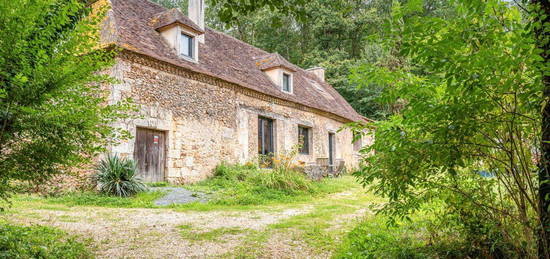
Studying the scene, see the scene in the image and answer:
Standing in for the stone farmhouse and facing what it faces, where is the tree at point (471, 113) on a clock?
The tree is roughly at 1 o'clock from the stone farmhouse.

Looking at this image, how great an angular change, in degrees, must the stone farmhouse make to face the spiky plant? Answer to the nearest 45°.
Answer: approximately 90° to its right

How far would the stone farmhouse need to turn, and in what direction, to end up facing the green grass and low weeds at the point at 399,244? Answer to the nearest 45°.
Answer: approximately 45° to its right

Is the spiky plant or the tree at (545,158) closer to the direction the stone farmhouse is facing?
the tree

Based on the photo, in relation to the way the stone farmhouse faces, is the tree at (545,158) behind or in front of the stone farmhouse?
in front

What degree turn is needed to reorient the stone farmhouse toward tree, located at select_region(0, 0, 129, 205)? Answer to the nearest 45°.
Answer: approximately 45° to its right

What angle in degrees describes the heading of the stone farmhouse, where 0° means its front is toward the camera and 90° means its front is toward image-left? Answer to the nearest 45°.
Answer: approximately 315°
